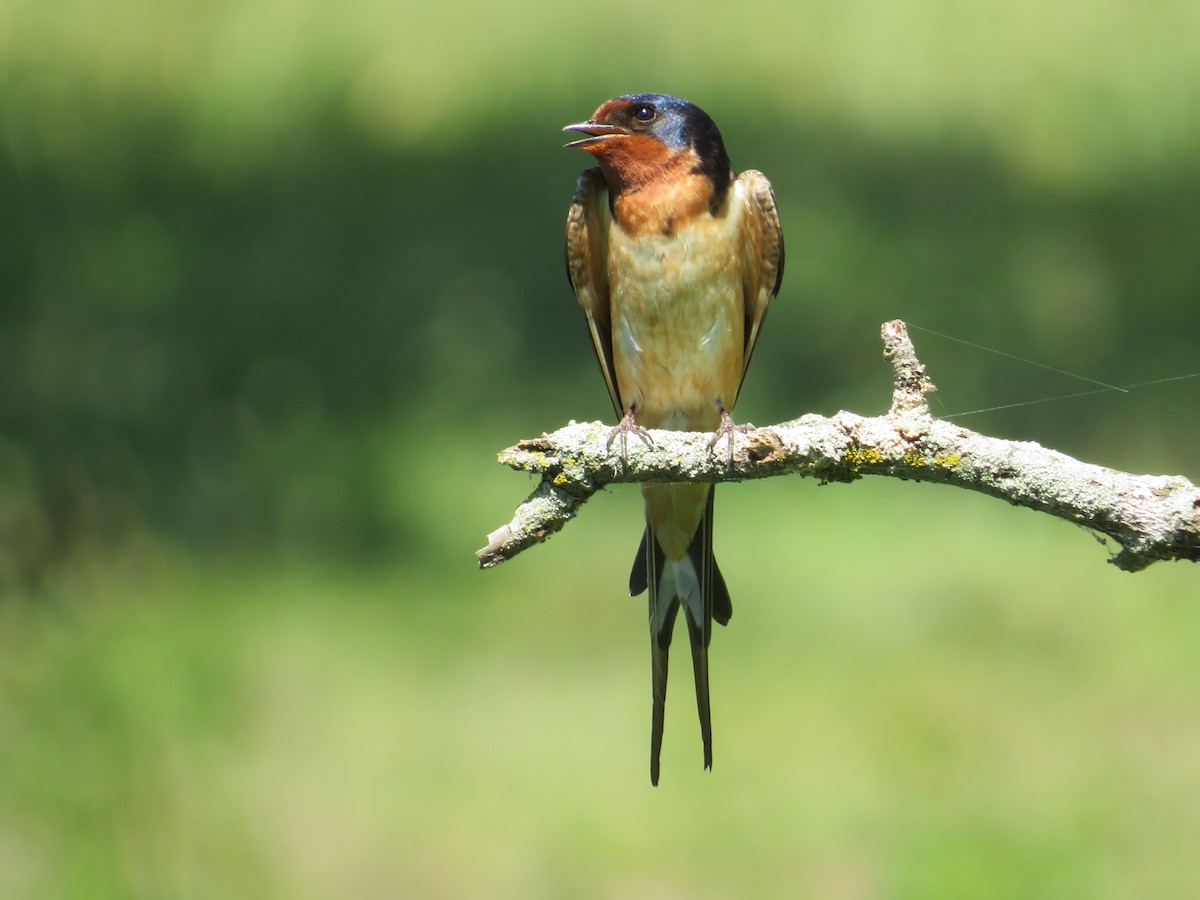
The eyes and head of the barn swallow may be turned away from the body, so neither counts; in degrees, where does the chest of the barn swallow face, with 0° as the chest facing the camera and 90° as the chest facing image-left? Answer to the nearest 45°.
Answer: approximately 0°
